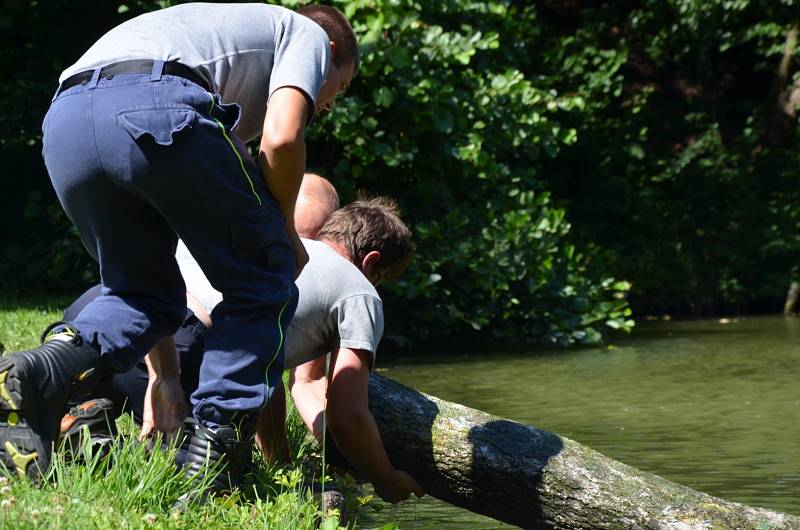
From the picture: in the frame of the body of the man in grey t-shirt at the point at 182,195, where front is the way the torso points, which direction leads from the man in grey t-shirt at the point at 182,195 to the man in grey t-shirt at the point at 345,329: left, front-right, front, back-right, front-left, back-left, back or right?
front

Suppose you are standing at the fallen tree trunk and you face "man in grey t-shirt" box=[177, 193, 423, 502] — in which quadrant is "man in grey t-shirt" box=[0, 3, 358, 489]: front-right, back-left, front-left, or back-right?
front-left

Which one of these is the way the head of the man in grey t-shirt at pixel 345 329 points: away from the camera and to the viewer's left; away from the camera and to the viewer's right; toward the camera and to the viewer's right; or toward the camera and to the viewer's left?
away from the camera and to the viewer's right

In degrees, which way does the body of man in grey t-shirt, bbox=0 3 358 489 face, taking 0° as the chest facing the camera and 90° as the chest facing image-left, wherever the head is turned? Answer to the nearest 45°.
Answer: approximately 225°

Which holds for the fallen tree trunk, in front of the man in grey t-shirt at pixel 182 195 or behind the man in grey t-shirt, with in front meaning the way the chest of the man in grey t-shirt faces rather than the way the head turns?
in front
